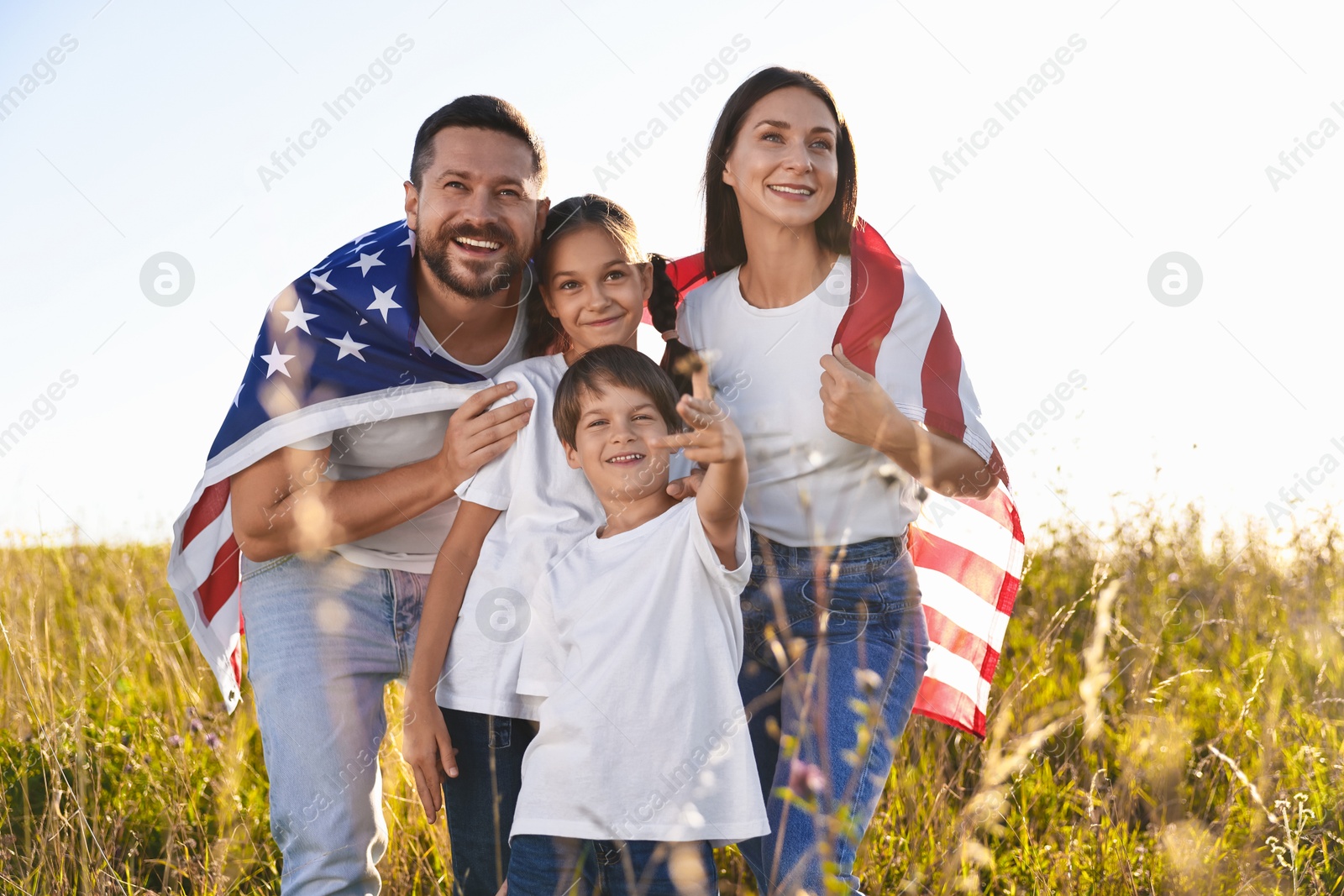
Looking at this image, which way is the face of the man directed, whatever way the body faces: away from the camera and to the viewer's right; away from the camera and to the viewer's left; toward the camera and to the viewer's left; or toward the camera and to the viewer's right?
toward the camera and to the viewer's right

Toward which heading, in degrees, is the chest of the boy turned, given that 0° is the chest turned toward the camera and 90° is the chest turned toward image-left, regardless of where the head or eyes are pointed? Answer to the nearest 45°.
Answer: approximately 0°

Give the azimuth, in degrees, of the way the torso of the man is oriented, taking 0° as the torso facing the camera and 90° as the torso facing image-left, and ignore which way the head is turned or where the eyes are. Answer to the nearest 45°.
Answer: approximately 315°

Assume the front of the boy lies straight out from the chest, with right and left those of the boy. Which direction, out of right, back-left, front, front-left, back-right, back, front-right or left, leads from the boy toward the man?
back-right
